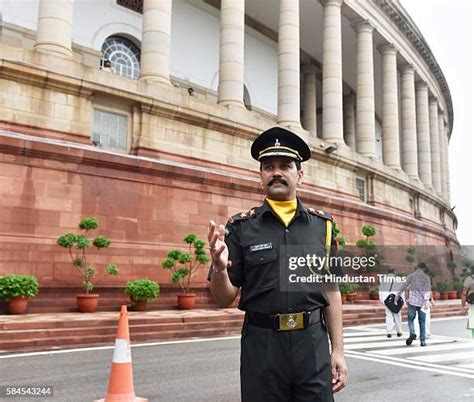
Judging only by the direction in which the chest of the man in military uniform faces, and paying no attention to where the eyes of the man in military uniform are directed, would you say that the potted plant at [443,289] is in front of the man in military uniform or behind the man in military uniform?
behind

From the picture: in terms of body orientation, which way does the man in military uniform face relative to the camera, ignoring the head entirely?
toward the camera

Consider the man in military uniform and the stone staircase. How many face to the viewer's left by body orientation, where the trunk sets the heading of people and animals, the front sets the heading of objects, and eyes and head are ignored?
0

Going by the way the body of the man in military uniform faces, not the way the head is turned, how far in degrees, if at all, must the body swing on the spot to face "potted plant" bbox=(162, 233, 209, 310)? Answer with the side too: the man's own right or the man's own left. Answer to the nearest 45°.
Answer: approximately 180°

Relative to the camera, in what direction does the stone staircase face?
facing the viewer and to the right of the viewer

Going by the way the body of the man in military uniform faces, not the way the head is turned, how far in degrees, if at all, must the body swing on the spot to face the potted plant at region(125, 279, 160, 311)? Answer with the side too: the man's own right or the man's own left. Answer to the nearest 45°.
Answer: approximately 180°

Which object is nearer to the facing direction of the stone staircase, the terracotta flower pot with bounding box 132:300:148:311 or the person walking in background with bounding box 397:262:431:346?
the person walking in background

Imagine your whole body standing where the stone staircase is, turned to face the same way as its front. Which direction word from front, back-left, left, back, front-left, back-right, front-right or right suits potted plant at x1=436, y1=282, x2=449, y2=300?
left

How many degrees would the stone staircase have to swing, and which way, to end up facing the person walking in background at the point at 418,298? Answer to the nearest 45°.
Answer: approximately 45° to its left
